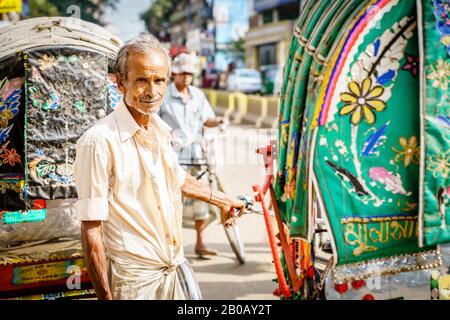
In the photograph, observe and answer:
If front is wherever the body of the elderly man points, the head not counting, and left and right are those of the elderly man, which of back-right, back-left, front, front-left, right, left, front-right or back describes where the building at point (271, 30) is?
back-left

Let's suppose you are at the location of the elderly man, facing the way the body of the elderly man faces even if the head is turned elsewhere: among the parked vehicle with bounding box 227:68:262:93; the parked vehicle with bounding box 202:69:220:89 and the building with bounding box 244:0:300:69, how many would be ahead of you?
0

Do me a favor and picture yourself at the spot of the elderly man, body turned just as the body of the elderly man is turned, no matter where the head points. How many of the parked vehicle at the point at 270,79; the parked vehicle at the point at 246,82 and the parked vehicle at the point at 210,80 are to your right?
0

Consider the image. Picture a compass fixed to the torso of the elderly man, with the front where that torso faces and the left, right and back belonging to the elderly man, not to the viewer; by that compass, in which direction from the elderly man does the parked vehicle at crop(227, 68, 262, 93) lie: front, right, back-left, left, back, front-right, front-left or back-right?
back-left

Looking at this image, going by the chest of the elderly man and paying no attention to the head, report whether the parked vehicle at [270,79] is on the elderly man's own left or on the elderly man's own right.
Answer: on the elderly man's own left

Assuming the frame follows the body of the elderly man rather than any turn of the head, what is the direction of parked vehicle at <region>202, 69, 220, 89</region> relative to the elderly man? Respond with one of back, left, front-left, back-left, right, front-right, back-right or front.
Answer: back-left

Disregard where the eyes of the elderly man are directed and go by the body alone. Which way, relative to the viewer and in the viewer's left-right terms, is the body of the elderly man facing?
facing the viewer and to the right of the viewer
